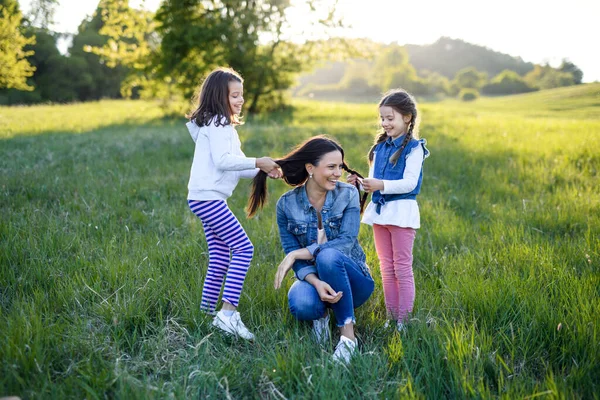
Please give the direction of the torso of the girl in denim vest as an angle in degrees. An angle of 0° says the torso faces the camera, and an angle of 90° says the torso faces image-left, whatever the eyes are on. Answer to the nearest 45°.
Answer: approximately 45°

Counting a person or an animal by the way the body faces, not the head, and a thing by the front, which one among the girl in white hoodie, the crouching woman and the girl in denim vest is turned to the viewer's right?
the girl in white hoodie

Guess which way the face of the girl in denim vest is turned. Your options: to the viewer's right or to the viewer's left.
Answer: to the viewer's left

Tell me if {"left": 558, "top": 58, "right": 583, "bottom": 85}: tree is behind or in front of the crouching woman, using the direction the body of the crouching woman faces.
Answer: behind

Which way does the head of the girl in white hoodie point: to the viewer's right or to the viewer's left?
to the viewer's right

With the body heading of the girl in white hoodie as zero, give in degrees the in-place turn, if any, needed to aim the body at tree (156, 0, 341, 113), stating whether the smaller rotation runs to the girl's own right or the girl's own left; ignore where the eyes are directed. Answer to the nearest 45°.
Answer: approximately 90° to the girl's own left

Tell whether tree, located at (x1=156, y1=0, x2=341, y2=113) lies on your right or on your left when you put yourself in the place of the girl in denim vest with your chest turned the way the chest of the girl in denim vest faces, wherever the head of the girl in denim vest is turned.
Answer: on your right

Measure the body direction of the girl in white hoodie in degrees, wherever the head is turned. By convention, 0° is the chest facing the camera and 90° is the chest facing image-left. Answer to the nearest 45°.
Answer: approximately 270°

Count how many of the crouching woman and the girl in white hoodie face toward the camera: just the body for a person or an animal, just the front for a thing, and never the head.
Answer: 1

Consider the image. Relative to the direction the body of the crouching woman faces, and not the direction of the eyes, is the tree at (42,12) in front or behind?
behind

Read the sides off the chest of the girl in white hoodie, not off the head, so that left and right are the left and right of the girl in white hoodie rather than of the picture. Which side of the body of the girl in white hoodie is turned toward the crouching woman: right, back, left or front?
front

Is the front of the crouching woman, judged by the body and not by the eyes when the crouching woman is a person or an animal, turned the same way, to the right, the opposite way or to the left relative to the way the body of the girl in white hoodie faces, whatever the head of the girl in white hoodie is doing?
to the right

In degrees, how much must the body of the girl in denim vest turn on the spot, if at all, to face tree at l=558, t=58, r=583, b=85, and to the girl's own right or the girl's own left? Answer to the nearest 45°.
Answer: approximately 135° to the girl's own right
